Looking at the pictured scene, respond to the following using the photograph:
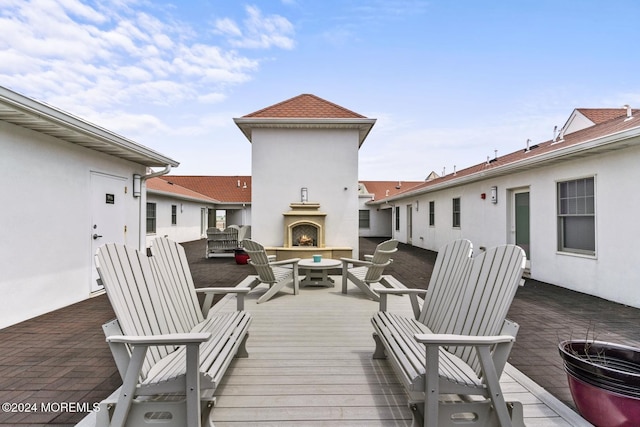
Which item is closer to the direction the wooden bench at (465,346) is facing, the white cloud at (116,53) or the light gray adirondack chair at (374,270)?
the white cloud

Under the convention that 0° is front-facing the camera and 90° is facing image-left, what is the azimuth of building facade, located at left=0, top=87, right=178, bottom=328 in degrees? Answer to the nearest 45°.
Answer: approximately 315°

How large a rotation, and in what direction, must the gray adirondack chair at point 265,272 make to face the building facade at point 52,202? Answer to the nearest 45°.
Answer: approximately 135° to its left

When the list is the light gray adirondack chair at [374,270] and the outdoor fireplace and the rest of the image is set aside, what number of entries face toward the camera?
1

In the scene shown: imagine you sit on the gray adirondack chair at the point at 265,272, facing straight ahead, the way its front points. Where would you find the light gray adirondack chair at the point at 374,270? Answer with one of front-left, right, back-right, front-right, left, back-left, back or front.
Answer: front-right

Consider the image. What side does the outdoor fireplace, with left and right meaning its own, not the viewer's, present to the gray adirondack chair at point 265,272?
front

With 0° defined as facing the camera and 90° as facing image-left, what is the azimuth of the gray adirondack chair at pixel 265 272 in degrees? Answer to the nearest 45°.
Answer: approximately 225°

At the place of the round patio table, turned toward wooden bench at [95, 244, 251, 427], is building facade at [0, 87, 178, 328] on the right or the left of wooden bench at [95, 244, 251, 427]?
right

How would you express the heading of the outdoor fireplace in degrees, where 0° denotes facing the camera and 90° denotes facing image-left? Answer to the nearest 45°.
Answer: approximately 0°

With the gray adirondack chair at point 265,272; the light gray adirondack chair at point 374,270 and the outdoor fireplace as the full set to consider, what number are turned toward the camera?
1

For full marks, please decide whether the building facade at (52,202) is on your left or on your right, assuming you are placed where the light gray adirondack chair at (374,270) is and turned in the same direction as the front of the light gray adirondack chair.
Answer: on your left
